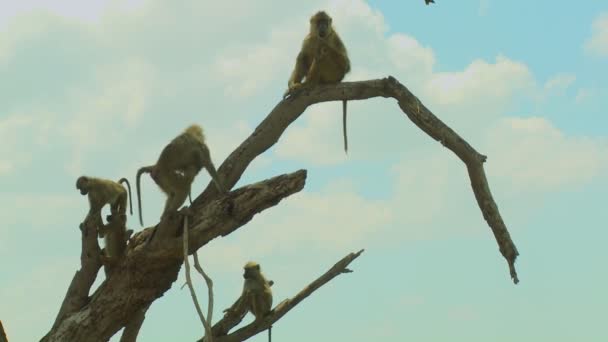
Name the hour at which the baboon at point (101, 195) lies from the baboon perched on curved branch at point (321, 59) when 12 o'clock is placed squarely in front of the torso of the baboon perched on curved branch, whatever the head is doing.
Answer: The baboon is roughly at 3 o'clock from the baboon perched on curved branch.

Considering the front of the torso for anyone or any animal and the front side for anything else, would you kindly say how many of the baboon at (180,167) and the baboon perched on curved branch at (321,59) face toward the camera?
1

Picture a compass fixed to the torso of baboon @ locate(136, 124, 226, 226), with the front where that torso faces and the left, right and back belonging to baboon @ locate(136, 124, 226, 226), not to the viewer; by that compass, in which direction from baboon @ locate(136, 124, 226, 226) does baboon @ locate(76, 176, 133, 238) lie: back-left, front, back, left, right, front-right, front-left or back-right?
back-left

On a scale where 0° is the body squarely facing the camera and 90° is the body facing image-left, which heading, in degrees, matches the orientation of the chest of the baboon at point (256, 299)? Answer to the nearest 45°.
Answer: approximately 45°

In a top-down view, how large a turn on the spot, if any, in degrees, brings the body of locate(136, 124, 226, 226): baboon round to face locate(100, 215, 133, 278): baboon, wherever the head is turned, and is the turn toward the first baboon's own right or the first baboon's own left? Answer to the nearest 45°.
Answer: approximately 135° to the first baboon's own left

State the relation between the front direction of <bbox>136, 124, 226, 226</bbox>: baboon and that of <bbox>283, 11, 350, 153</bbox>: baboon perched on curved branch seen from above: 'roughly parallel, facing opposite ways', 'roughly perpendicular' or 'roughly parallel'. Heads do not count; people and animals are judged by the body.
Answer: roughly perpendicular

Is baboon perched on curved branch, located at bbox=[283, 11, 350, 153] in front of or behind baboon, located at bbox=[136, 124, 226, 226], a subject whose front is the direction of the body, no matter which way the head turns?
in front

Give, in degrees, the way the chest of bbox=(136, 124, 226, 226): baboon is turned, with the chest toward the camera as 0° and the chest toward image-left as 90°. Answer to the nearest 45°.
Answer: approximately 270°

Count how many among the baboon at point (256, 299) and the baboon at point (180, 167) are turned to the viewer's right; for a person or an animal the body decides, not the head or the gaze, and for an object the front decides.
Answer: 1
